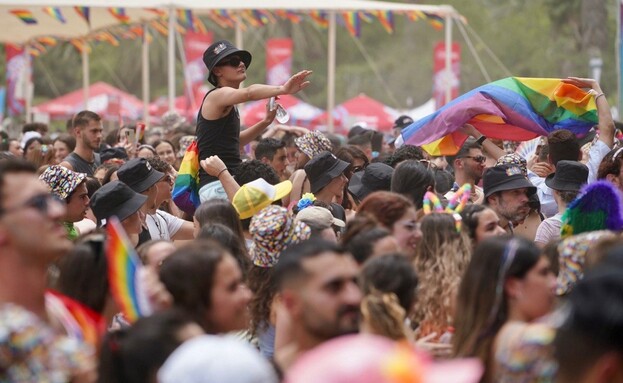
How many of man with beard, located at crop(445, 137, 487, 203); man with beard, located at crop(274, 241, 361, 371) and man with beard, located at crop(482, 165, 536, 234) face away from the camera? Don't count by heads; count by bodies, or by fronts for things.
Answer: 0

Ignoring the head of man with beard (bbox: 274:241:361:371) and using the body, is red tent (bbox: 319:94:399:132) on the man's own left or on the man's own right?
on the man's own left

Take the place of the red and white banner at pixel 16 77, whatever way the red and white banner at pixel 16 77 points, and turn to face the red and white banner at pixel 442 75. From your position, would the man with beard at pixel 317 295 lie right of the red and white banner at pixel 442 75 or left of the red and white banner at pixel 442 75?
right

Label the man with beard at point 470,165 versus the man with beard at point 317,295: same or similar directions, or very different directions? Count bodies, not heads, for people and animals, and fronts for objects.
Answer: same or similar directions

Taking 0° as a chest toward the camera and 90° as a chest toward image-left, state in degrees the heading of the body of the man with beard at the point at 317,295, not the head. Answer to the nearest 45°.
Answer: approximately 315°

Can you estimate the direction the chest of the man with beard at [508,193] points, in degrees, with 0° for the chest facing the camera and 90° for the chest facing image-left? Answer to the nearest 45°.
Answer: approximately 315°

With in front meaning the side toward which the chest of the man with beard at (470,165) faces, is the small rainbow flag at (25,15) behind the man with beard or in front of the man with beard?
behind

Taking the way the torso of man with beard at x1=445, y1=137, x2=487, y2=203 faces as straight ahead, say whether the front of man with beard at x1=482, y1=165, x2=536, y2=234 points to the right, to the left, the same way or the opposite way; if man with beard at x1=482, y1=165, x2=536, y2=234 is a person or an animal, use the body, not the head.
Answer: the same way

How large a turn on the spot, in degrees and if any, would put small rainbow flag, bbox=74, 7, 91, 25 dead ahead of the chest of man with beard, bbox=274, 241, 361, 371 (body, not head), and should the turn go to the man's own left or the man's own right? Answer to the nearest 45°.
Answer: approximately 135° to the man's own left

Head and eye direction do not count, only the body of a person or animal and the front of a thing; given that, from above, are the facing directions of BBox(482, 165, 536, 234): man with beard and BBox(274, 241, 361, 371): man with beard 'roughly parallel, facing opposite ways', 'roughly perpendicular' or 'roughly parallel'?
roughly parallel

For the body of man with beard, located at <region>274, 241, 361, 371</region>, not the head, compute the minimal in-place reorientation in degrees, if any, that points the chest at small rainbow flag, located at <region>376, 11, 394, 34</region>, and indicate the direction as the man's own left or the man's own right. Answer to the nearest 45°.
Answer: approximately 135° to the man's own left
